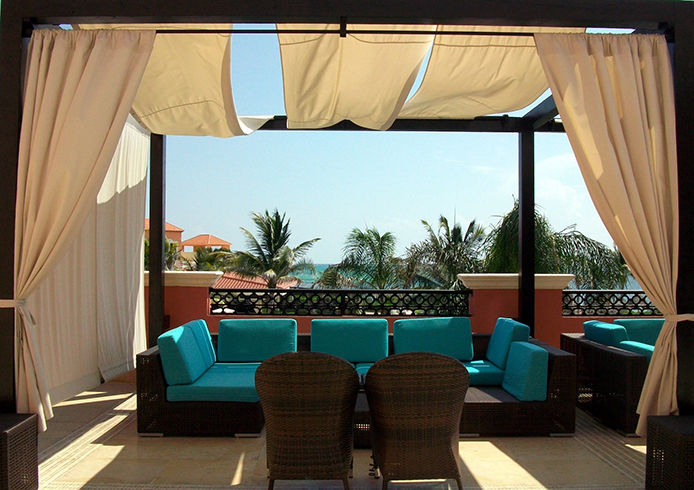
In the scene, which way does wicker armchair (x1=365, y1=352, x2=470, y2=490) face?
away from the camera

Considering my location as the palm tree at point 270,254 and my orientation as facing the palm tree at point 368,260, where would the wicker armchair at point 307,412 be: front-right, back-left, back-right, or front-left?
front-right

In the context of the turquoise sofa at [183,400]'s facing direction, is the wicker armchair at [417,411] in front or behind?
in front

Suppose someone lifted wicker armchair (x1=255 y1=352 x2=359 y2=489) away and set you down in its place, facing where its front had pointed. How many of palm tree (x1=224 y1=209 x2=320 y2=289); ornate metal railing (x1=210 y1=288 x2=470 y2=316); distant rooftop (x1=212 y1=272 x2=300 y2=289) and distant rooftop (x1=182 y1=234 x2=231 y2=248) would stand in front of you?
4

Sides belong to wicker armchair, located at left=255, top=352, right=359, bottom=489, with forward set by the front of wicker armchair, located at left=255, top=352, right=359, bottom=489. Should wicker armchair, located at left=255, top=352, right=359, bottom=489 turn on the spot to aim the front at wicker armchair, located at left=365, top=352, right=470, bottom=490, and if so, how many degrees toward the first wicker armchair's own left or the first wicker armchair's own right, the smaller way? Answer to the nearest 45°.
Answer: approximately 90° to the first wicker armchair's own right

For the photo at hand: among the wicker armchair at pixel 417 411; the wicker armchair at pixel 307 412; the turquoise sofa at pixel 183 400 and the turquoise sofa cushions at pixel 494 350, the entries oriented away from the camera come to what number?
2

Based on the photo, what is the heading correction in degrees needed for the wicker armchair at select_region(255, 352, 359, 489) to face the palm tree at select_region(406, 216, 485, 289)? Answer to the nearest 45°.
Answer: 0° — it already faces it

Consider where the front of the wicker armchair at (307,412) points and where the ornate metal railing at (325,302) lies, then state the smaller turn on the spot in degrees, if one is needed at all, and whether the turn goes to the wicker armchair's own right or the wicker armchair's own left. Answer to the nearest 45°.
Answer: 0° — it already faces it

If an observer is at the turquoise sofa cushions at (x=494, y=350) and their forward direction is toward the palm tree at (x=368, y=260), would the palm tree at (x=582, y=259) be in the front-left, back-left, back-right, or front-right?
front-right

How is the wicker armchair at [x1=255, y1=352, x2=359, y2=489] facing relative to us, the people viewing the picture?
facing away from the viewer

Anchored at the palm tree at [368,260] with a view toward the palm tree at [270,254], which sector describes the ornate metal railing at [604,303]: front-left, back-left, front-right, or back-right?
back-left

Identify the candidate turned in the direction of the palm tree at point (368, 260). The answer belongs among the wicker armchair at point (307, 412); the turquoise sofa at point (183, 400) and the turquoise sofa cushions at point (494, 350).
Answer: the wicker armchair

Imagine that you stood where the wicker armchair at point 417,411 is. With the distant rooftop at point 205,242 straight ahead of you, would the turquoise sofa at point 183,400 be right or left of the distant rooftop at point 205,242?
left

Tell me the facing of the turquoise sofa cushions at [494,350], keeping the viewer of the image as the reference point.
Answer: facing the viewer and to the left of the viewer

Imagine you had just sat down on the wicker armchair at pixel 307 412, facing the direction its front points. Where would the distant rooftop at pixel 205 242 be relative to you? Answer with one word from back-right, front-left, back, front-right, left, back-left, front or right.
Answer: front

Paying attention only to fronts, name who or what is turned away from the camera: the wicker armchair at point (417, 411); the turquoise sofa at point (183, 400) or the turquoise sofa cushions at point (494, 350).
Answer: the wicker armchair

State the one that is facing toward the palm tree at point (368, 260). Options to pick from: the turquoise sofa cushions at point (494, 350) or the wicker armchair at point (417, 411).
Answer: the wicker armchair

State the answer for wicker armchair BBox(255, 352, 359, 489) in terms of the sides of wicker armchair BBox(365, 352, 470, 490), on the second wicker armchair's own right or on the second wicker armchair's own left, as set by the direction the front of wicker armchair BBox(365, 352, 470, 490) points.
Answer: on the second wicker armchair's own left

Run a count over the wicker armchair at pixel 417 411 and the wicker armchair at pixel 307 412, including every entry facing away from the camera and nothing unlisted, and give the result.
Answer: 2

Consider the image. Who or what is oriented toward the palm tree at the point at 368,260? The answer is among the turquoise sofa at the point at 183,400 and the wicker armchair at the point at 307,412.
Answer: the wicker armchair
